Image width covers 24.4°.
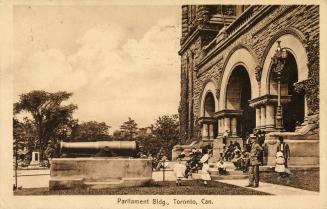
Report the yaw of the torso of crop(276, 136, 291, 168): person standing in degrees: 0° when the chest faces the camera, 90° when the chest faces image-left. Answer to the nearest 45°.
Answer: approximately 45°

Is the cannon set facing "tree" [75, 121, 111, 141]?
no

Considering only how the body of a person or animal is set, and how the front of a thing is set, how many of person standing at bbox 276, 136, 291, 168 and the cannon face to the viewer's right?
0

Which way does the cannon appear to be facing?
to the viewer's left

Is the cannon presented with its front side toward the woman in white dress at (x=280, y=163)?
no

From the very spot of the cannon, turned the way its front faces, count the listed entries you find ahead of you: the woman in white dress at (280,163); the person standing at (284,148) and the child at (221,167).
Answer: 0
